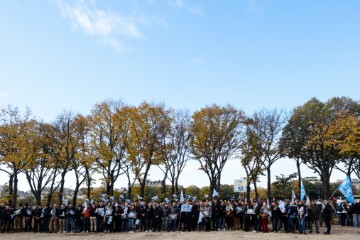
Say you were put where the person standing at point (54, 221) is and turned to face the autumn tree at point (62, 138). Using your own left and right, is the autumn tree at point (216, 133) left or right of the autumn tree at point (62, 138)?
right

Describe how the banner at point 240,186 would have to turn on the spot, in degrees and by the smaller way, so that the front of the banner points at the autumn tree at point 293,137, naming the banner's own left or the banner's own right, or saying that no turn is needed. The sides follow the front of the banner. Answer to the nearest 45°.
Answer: approximately 135° to the banner's own left

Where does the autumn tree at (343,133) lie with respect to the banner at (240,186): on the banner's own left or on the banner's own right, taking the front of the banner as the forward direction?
on the banner's own left

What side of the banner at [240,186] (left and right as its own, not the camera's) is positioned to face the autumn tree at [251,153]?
back

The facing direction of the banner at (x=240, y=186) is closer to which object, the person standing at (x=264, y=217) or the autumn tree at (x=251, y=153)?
the person standing

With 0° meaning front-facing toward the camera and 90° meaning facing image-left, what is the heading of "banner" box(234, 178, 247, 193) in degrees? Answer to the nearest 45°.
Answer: approximately 0°

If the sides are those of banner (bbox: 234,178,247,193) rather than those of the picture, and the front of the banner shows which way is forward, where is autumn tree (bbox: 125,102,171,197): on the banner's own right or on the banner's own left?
on the banner's own right

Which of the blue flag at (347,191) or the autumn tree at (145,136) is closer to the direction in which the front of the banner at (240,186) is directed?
the blue flag

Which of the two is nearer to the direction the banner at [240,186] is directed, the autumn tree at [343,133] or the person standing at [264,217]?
the person standing

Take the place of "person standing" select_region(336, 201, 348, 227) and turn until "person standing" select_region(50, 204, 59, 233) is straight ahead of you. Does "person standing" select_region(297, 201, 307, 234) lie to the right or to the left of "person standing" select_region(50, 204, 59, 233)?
left
